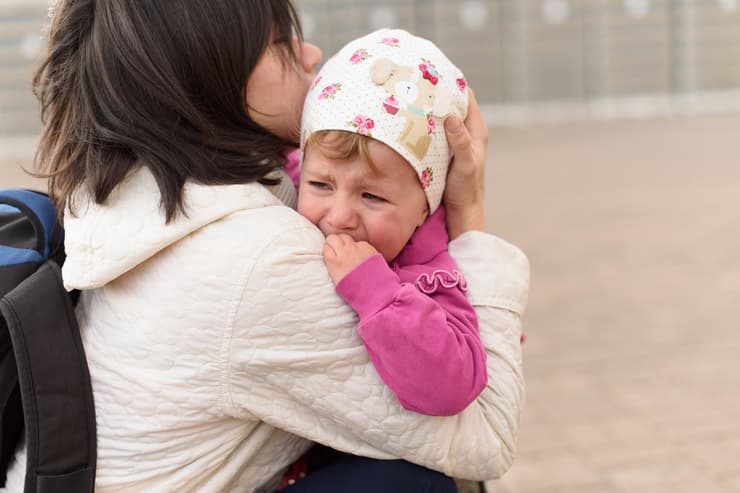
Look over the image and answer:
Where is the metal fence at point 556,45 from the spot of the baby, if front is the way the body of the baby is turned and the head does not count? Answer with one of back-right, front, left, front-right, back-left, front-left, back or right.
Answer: back-right

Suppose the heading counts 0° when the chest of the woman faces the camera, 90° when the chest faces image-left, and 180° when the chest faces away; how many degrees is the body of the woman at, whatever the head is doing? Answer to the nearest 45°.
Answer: approximately 225°

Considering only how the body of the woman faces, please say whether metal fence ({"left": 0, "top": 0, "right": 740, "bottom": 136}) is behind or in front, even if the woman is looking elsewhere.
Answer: in front

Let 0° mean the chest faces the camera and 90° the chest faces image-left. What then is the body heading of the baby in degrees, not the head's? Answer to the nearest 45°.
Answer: approximately 45°

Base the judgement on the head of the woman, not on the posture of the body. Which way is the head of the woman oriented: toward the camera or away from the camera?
away from the camera
